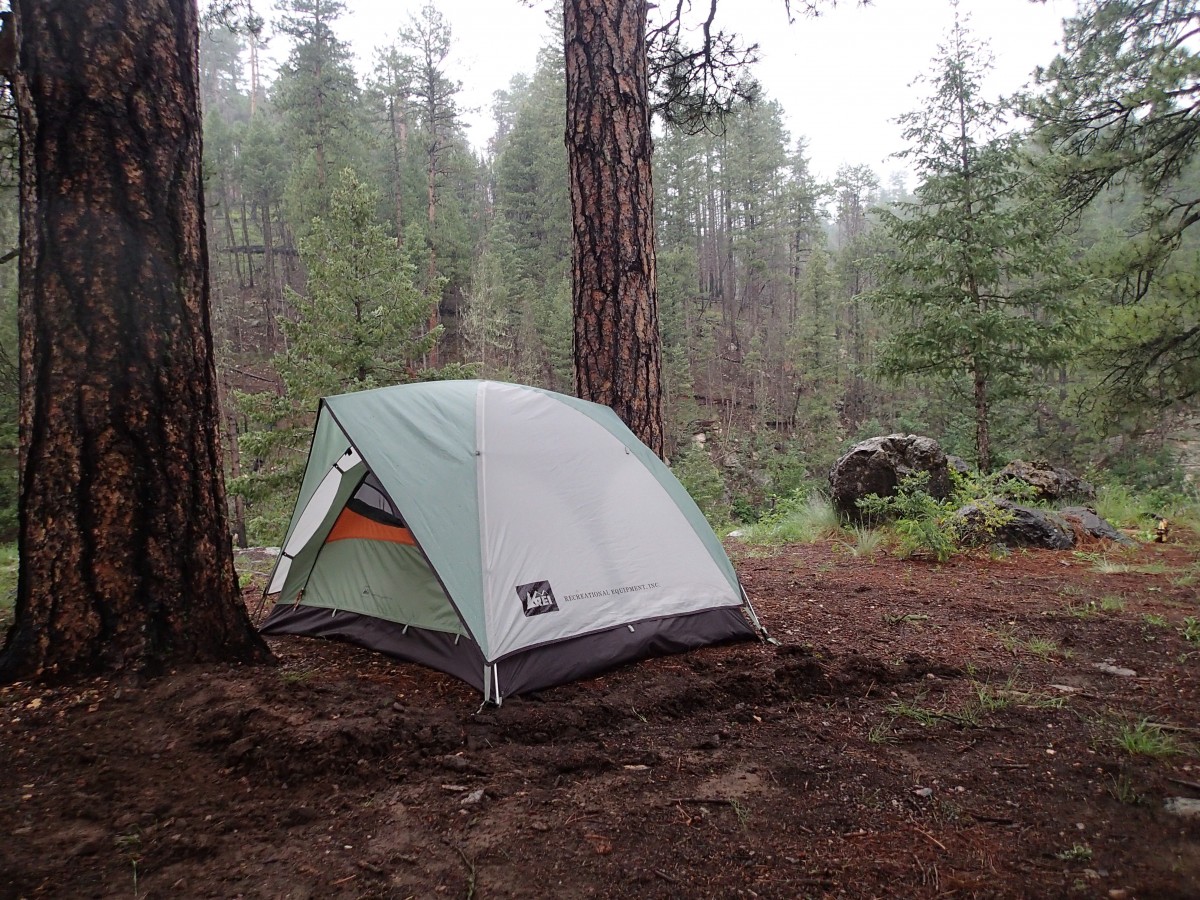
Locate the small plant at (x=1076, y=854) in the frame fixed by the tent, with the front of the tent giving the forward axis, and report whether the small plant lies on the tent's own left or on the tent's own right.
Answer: on the tent's own left

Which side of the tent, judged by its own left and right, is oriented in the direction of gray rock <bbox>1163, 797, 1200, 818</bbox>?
left

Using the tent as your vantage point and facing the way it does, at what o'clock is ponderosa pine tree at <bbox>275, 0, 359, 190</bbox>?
The ponderosa pine tree is roughly at 4 o'clock from the tent.

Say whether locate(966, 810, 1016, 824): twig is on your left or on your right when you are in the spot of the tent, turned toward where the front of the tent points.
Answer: on your left

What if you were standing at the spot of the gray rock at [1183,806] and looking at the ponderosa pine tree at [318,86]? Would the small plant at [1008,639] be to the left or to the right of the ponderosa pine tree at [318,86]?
right

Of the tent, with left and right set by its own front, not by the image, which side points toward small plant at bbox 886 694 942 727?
left

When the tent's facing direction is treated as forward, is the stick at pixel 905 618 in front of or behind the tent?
behind

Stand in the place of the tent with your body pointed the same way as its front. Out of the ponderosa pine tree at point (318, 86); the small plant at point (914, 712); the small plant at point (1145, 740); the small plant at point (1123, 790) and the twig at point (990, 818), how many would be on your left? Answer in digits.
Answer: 4

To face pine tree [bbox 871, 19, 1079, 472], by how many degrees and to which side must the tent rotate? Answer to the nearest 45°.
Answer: approximately 180°

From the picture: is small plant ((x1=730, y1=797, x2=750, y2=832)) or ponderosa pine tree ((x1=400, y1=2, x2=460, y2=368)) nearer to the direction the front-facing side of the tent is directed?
the small plant

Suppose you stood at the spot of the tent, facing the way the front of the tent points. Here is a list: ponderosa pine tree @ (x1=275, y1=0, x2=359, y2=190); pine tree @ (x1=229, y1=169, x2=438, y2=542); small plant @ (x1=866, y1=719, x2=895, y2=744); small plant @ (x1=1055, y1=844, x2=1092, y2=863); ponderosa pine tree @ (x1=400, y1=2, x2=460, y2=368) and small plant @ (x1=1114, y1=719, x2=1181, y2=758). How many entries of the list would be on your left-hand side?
3

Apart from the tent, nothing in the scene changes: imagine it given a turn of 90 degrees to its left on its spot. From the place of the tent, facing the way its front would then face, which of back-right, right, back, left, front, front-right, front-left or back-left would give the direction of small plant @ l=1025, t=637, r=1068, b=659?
front-left

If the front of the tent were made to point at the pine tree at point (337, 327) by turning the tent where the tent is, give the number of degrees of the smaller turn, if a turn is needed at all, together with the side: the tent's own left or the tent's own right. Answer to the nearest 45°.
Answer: approximately 135° to the tent's own right

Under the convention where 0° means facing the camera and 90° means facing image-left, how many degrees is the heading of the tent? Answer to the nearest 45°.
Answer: approximately 45°

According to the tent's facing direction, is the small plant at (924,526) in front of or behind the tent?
behind

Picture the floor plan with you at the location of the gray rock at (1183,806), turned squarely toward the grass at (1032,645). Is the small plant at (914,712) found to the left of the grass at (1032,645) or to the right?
left

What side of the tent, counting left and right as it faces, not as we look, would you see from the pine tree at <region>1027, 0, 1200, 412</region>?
back

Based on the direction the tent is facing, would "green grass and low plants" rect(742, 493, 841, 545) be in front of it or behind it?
behind
